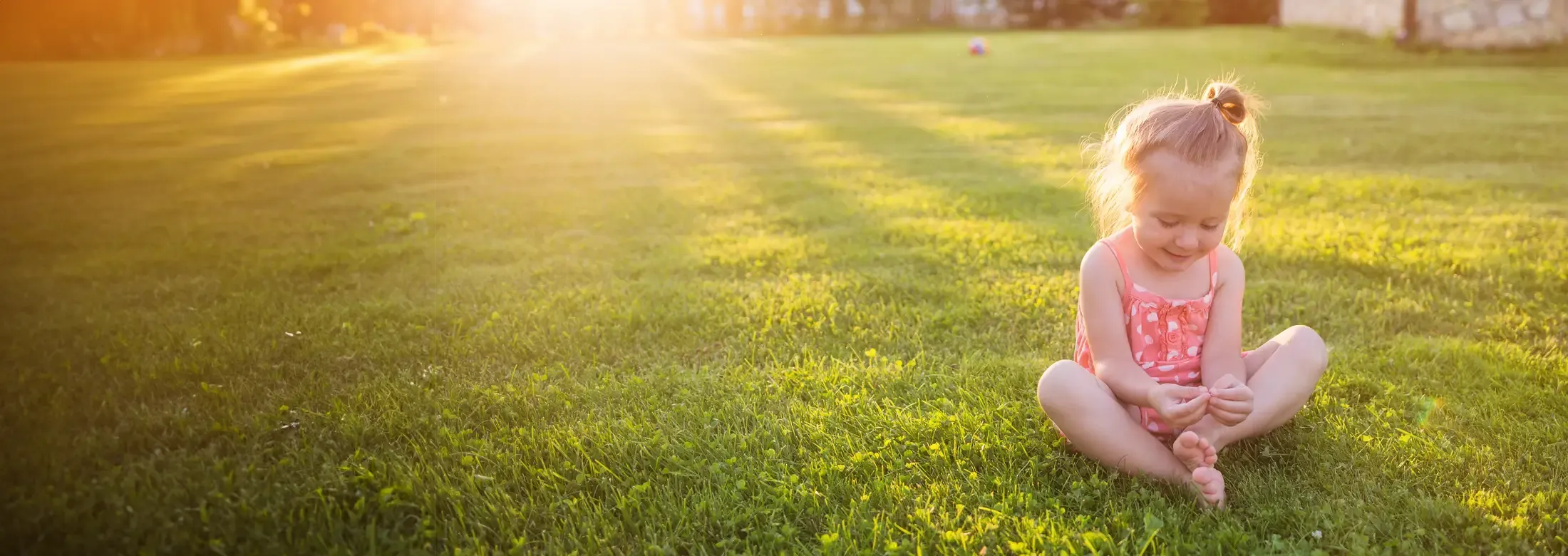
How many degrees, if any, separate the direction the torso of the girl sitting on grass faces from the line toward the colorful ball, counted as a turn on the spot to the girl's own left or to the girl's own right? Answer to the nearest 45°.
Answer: approximately 180°

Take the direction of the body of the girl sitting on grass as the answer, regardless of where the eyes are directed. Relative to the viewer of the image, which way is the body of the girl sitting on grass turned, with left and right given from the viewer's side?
facing the viewer
